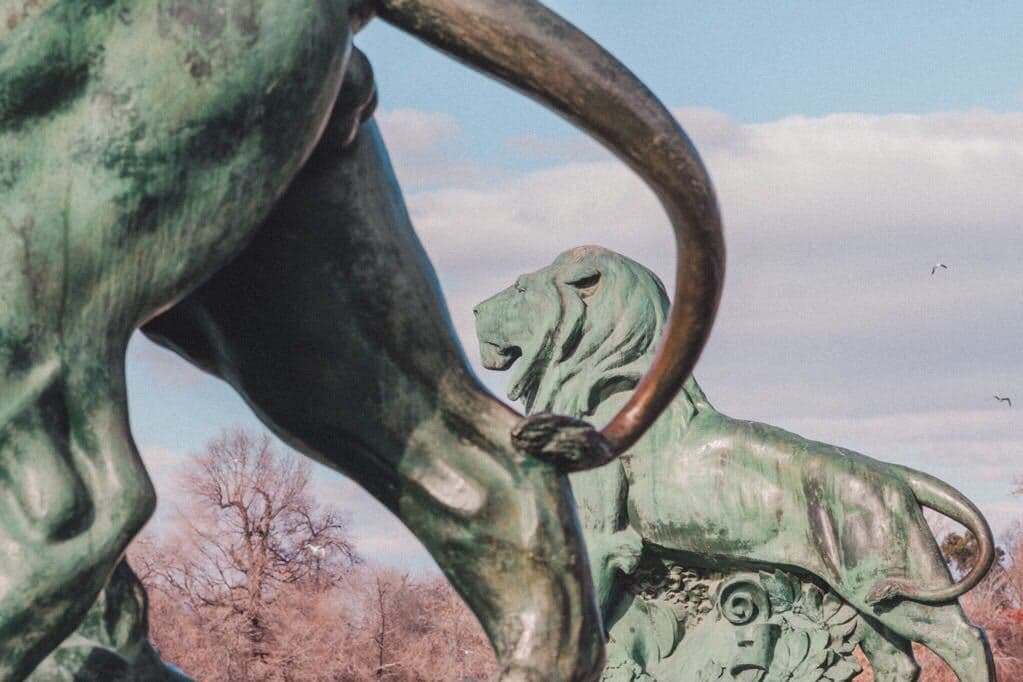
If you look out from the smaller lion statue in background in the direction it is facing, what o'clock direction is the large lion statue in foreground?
The large lion statue in foreground is roughly at 9 o'clock from the smaller lion statue in background.

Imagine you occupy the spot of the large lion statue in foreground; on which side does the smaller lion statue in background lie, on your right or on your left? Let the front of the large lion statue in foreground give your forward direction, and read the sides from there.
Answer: on your right

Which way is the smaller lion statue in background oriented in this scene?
to the viewer's left
